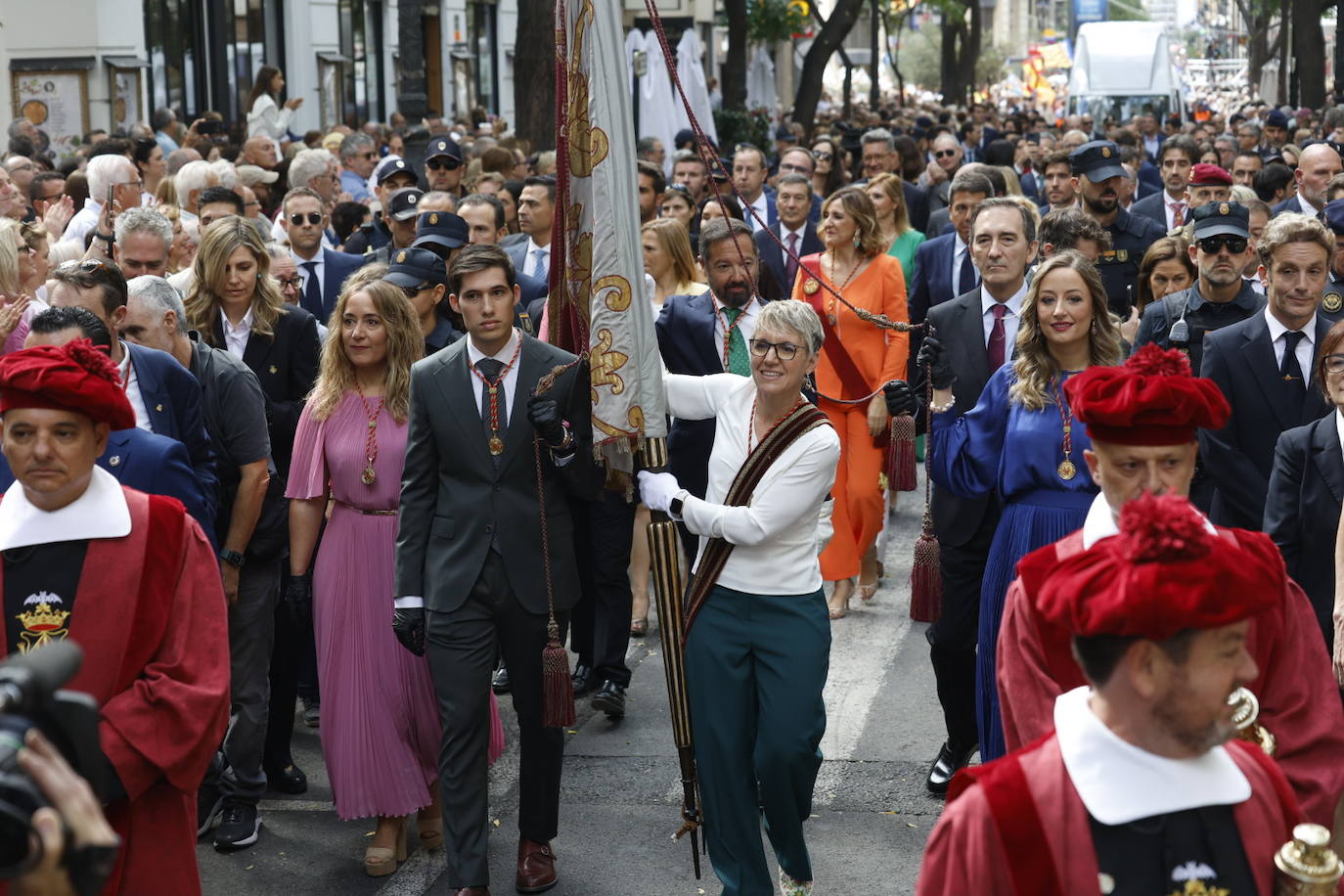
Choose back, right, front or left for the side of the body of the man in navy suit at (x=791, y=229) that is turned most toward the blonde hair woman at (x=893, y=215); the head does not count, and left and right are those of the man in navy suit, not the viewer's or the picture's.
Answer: left

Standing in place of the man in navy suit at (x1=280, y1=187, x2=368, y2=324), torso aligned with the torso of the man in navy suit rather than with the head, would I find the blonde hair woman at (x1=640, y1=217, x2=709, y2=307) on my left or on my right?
on my left

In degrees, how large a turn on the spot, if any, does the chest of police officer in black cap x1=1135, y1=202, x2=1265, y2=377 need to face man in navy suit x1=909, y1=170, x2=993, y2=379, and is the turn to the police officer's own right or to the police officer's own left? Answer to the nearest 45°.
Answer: approximately 135° to the police officer's own right

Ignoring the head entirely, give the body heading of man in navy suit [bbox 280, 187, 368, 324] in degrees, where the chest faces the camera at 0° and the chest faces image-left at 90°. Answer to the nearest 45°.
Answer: approximately 0°

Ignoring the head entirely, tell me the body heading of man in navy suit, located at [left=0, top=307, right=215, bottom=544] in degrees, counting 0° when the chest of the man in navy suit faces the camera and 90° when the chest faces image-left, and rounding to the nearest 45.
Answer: approximately 45°

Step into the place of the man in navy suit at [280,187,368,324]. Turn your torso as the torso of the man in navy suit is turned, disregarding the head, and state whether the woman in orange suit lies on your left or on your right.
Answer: on your left

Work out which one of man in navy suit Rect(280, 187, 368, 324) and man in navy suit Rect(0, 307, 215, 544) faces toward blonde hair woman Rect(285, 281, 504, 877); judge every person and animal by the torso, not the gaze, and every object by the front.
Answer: man in navy suit Rect(280, 187, 368, 324)

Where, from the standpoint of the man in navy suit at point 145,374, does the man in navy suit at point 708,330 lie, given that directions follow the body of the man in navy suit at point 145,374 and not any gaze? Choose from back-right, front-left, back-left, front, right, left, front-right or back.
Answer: back

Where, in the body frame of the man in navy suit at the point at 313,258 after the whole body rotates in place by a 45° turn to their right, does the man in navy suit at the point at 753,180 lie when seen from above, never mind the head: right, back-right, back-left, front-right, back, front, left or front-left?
back

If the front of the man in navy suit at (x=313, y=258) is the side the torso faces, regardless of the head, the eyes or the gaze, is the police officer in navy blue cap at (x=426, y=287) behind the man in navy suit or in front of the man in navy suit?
in front

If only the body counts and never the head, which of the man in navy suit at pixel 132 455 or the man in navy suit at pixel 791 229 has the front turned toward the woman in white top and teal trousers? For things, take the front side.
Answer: the man in navy suit at pixel 791 229
